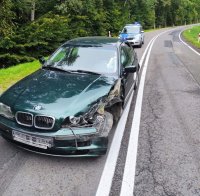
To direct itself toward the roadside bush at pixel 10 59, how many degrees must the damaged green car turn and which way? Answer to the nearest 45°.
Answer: approximately 135° to its right

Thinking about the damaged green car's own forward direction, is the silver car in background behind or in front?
behind

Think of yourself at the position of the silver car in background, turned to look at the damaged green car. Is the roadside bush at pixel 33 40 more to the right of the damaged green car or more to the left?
right

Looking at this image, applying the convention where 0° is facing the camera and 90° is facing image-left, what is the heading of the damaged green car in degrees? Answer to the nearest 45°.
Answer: approximately 45°

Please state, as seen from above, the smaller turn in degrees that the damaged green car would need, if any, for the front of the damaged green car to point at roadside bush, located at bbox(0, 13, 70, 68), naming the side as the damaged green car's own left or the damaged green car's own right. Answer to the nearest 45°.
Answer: approximately 135° to the damaged green car's own right
